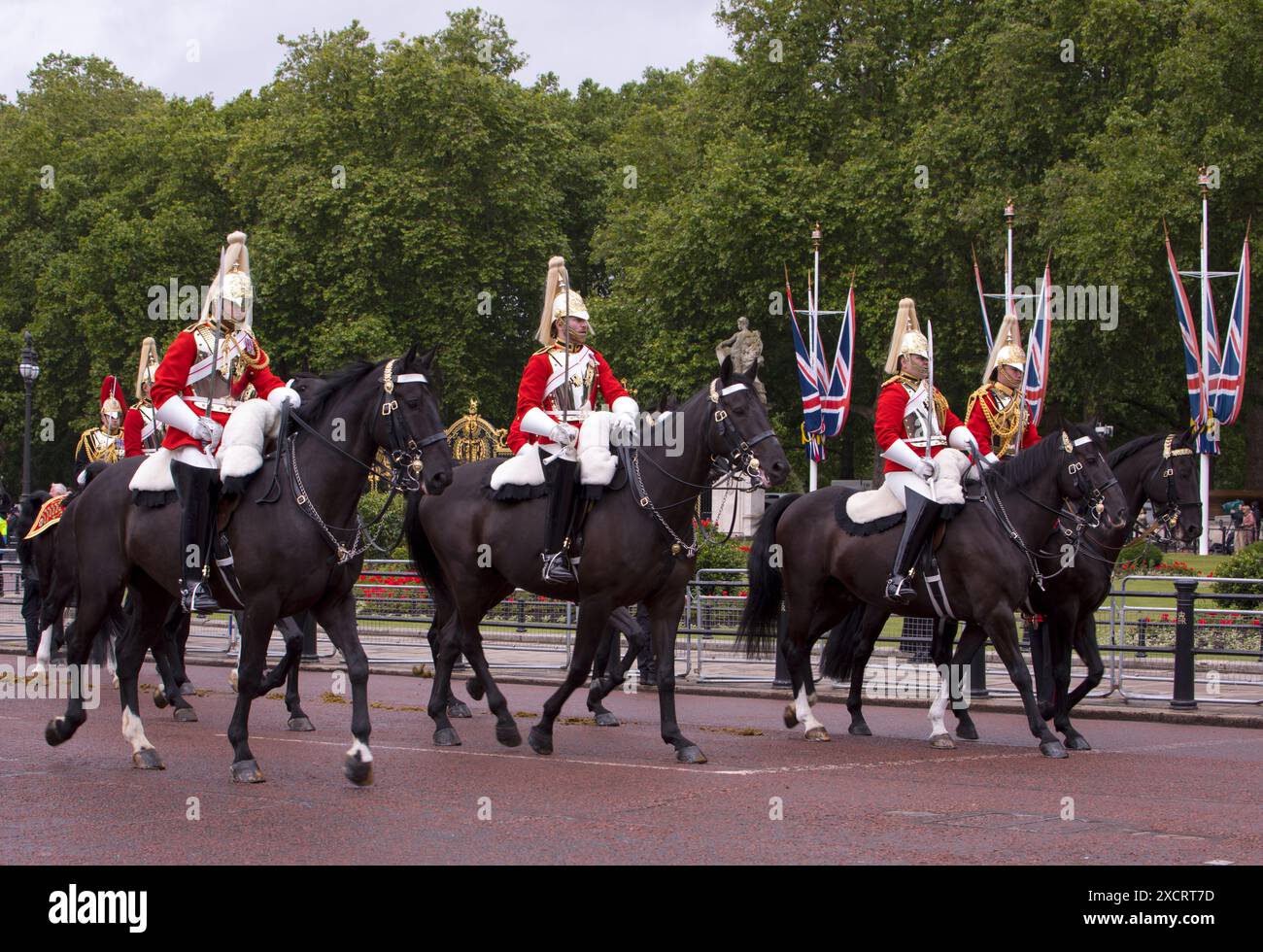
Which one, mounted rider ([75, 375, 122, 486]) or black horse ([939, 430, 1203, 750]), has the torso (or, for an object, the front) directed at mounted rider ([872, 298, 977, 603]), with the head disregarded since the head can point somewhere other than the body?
mounted rider ([75, 375, 122, 486])

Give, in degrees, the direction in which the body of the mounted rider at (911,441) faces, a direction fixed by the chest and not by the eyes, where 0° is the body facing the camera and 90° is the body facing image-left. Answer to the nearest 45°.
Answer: approximately 315°

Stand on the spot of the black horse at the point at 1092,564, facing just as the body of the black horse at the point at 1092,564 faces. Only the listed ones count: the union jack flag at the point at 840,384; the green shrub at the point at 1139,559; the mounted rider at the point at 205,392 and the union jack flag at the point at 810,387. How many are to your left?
3

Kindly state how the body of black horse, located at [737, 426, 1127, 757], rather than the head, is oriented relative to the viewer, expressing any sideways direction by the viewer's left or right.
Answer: facing to the right of the viewer

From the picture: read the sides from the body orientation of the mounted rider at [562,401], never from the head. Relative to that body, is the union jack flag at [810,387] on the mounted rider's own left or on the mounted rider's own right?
on the mounted rider's own left

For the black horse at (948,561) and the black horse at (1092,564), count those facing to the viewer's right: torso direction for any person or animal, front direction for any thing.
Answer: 2

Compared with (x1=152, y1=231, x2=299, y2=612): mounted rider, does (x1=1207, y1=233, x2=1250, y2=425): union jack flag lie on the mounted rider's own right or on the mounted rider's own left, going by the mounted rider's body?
on the mounted rider's own left

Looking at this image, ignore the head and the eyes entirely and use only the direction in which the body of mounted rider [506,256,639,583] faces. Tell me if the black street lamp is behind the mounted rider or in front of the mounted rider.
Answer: behind

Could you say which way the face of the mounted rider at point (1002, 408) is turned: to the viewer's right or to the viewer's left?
to the viewer's right

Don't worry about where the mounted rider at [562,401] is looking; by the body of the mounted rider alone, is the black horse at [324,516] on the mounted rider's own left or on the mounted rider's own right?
on the mounted rider's own right

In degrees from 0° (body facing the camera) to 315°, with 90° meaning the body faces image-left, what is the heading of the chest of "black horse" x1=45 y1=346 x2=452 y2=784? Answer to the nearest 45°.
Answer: approximately 315°

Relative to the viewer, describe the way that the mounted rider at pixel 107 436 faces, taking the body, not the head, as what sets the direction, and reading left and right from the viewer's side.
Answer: facing the viewer and to the right of the viewer

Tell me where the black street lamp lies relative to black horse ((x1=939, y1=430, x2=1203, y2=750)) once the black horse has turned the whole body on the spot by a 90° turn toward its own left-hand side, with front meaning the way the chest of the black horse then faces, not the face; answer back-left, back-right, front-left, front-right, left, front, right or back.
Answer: front-left

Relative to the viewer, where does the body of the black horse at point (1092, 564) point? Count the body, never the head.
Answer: to the viewer's right

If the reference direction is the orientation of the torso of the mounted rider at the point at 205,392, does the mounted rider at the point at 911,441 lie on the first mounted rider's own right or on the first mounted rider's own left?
on the first mounted rider's own left
